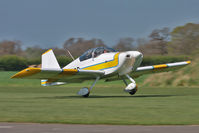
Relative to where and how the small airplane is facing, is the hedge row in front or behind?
behind
